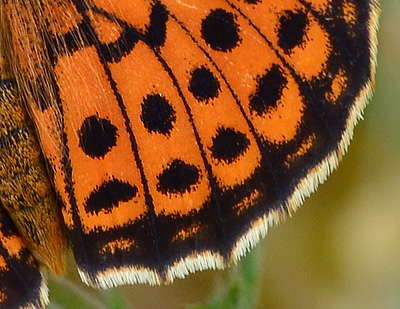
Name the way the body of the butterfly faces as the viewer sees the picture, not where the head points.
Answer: away from the camera
